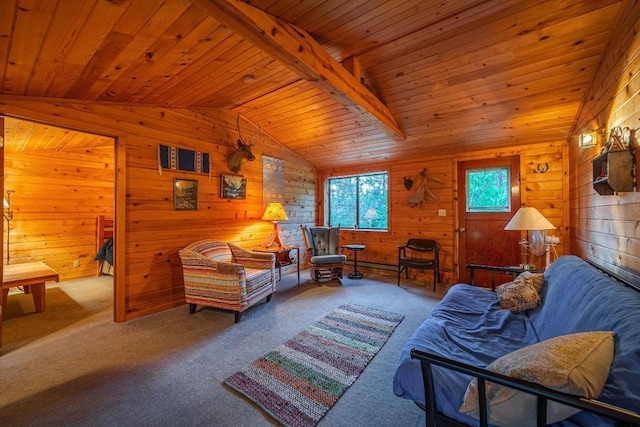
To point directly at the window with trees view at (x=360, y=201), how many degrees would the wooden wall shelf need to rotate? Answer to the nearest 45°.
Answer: approximately 90° to its right

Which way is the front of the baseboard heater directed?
toward the camera

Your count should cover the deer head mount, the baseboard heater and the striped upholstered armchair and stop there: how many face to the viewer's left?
0

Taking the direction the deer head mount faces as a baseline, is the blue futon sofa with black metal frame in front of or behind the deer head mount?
in front

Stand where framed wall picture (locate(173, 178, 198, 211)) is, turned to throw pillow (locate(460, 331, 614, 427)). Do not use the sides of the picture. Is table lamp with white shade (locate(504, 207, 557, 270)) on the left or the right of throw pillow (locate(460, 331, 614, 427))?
left

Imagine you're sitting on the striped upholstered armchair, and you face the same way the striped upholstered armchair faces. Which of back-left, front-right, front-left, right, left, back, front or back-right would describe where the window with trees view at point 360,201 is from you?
left

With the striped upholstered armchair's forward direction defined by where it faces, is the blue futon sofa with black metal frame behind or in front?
in front

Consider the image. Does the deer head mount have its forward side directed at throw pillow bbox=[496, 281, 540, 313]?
yes

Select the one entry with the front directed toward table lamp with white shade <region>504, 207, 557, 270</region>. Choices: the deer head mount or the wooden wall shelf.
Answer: the deer head mount

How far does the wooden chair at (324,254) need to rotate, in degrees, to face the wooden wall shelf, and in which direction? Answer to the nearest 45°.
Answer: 0° — it already faces it

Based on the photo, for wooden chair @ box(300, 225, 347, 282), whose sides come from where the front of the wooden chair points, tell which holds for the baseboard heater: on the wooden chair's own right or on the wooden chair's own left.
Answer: on the wooden chair's own left

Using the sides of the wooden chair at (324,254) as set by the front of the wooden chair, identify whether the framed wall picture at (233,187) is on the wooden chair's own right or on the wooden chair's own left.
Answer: on the wooden chair's own right

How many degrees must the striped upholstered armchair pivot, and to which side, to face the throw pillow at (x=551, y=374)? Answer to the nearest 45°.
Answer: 0° — it already faces it

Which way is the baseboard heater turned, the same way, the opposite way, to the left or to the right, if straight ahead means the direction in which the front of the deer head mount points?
to the right

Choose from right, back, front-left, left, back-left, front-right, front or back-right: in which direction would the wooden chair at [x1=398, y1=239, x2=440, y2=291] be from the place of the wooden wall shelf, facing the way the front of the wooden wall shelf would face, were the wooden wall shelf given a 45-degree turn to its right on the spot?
front-right
